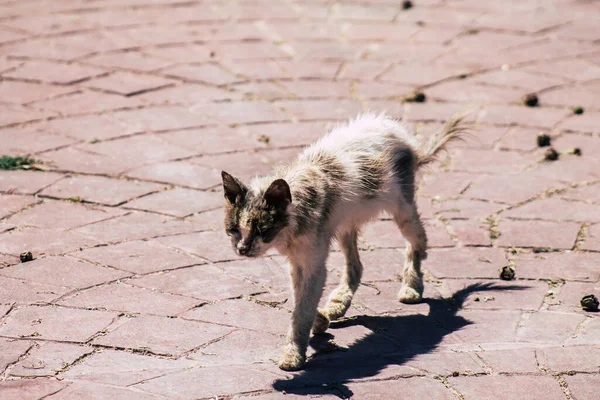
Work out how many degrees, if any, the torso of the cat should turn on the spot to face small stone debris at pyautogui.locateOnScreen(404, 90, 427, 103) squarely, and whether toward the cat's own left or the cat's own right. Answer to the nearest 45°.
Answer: approximately 135° to the cat's own right

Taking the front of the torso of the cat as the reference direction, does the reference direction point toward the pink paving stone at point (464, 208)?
no

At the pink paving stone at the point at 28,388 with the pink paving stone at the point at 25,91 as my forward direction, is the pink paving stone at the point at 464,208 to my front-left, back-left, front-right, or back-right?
front-right

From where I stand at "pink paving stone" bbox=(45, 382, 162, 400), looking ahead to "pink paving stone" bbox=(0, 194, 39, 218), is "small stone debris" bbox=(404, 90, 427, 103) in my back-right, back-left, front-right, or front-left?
front-right

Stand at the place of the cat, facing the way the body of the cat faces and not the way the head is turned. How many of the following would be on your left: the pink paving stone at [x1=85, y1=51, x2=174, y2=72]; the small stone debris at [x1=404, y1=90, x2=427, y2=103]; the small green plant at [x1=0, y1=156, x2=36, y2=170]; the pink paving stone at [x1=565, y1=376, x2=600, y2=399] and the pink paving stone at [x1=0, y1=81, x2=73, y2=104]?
1

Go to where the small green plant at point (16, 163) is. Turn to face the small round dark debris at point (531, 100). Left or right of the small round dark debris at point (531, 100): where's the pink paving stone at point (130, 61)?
left

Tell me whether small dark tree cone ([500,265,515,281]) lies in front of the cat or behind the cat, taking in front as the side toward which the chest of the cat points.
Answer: behind

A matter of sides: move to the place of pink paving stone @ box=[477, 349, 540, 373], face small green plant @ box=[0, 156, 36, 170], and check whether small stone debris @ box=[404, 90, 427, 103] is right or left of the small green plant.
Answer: right

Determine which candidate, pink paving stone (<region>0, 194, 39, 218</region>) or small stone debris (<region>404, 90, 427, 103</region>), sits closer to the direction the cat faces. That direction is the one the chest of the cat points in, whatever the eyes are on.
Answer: the pink paving stone

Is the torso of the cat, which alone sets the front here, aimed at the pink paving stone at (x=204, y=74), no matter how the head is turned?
no

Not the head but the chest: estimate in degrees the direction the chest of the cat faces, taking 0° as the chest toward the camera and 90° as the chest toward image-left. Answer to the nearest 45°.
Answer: approximately 45°

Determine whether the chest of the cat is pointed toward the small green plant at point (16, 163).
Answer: no

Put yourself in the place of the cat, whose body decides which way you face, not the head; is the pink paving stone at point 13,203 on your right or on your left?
on your right

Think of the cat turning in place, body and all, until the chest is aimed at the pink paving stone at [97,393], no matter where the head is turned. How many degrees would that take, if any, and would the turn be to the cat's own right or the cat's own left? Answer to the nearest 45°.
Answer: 0° — it already faces it

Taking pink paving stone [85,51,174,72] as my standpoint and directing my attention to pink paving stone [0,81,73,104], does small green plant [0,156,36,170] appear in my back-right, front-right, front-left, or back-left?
front-left

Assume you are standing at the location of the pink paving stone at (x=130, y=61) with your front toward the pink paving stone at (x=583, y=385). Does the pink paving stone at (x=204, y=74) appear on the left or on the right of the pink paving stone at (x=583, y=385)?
left

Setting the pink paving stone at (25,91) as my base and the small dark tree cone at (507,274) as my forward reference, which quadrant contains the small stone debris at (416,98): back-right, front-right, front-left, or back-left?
front-left
